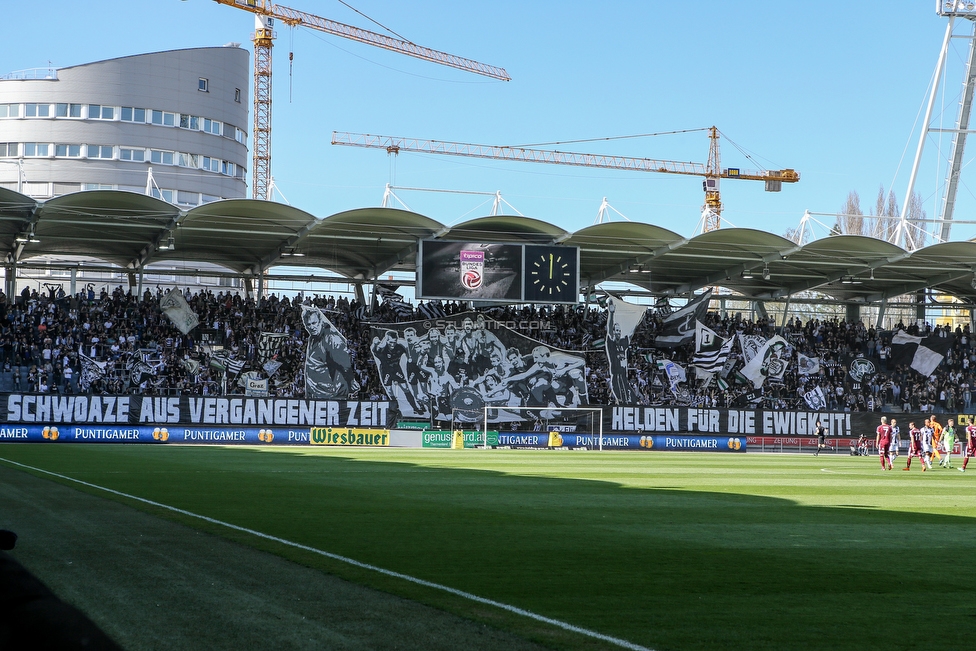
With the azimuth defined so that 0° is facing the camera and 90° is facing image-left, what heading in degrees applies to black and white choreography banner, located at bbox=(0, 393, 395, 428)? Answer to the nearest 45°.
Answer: approximately 0°

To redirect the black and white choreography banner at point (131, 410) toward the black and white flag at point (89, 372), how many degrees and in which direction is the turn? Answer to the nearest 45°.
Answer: approximately 135° to its right
